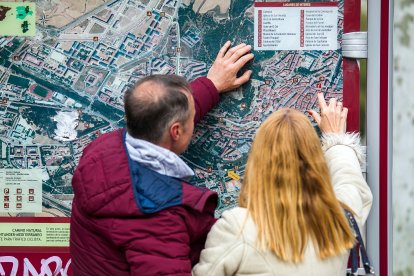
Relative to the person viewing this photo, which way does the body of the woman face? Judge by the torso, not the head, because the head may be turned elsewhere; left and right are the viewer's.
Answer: facing away from the viewer

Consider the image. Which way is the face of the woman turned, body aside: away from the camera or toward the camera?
away from the camera

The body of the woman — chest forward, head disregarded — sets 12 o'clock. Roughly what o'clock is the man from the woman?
The man is roughly at 9 o'clock from the woman.

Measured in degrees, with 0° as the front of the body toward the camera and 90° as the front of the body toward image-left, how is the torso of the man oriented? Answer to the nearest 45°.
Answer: approximately 225°

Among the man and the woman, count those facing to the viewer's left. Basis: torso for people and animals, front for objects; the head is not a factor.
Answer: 0

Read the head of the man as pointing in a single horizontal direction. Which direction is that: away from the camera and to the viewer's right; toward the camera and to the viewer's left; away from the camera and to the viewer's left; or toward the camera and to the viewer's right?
away from the camera and to the viewer's right

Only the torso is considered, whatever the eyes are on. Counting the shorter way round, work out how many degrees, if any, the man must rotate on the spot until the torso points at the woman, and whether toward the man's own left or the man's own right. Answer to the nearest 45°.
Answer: approximately 45° to the man's own right
